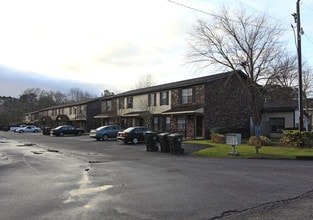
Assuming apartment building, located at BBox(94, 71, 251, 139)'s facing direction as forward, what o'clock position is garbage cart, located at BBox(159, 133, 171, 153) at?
The garbage cart is roughly at 11 o'clock from the apartment building.

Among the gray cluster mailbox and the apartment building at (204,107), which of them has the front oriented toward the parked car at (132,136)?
the apartment building

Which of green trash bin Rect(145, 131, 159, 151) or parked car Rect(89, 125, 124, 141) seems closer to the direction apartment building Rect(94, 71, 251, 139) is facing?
the parked car

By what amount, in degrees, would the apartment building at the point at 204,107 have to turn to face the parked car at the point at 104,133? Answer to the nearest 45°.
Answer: approximately 45° to its right

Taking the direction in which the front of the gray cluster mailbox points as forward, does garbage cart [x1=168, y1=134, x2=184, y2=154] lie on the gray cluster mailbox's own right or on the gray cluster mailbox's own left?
on the gray cluster mailbox's own right

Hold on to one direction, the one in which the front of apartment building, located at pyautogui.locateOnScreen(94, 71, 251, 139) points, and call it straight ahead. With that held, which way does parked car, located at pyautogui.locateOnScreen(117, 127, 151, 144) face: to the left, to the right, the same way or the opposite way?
the opposite way

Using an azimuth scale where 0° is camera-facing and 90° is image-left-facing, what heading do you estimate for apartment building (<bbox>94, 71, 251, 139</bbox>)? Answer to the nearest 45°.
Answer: approximately 45°

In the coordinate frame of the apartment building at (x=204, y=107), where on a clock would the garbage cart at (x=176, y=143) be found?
The garbage cart is roughly at 11 o'clock from the apartment building.

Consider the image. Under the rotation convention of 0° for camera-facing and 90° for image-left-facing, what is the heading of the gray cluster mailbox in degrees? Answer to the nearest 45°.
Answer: approximately 0°

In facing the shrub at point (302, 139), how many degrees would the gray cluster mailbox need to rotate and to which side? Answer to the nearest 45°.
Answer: approximately 135° to its left

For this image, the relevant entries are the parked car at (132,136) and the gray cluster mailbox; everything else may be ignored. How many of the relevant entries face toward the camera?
1

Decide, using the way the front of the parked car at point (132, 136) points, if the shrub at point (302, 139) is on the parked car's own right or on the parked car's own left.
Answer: on the parked car's own right
